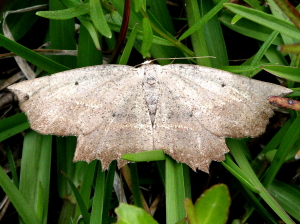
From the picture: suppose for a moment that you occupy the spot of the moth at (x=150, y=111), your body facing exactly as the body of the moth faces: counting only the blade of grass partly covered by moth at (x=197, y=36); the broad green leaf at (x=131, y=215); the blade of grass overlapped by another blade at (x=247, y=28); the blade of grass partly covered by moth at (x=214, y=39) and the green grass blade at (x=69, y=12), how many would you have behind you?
1

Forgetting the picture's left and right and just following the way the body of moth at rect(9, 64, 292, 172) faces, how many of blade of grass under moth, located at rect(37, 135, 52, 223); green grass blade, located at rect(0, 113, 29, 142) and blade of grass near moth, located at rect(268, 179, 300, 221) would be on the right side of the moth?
1

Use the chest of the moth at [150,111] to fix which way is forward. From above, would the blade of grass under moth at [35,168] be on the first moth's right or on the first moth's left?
on the first moth's left

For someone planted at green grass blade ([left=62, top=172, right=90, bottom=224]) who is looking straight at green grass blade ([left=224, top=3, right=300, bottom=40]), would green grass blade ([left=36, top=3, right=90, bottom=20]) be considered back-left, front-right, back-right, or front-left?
front-left

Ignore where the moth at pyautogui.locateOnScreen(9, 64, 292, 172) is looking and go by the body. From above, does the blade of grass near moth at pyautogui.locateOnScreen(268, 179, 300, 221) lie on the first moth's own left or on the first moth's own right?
on the first moth's own right

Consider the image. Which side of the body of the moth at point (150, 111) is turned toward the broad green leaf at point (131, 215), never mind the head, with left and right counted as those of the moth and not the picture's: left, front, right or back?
back

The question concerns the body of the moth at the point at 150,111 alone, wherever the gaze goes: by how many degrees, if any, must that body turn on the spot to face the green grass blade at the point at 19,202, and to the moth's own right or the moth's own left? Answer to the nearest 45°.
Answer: approximately 90° to the moth's own left

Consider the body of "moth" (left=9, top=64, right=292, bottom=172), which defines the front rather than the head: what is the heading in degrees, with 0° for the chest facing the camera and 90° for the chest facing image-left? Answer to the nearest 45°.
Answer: approximately 180°

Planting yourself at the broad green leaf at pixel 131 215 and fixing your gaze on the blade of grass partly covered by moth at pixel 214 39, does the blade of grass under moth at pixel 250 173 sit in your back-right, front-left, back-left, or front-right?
front-right

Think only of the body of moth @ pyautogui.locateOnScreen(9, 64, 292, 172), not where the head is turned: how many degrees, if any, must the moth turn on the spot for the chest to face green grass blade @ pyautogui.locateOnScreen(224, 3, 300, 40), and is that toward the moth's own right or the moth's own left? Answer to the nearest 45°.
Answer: approximately 90° to the moth's own right

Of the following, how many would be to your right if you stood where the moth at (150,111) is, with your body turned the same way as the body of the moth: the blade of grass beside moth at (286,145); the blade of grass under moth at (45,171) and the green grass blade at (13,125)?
1

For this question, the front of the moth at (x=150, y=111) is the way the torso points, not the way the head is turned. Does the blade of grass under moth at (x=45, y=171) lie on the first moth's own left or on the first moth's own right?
on the first moth's own left

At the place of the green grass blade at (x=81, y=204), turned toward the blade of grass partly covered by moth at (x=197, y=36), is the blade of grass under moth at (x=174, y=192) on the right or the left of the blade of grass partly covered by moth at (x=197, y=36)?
right
